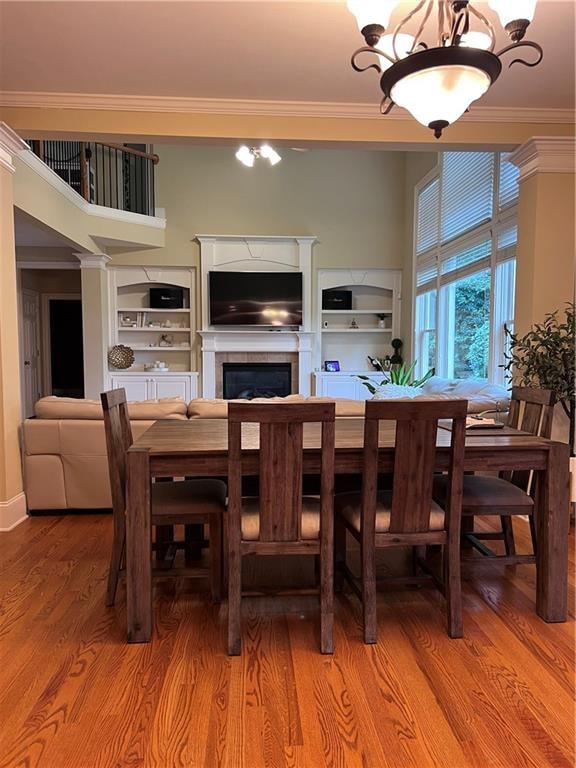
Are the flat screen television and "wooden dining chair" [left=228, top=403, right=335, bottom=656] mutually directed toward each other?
yes

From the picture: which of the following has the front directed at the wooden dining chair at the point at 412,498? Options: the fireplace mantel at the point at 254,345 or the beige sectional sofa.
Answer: the fireplace mantel

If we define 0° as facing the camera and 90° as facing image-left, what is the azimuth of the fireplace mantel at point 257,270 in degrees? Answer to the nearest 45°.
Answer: approximately 0°

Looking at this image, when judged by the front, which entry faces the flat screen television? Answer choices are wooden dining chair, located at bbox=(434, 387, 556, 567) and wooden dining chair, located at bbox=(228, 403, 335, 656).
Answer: wooden dining chair, located at bbox=(228, 403, 335, 656)

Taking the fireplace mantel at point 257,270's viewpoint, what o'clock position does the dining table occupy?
The dining table is roughly at 12 o'clock from the fireplace mantel.

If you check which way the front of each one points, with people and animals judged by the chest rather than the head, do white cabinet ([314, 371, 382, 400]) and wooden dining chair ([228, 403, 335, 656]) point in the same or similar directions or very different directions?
very different directions

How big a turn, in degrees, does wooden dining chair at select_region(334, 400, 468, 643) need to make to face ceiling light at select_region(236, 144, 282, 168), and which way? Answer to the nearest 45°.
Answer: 0° — it already faces it

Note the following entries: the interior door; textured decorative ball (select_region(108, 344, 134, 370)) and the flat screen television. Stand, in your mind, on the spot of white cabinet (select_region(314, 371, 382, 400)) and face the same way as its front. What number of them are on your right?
3

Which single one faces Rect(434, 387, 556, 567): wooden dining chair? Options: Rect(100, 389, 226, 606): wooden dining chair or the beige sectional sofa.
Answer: Rect(100, 389, 226, 606): wooden dining chair

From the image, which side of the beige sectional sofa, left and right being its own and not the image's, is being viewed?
back

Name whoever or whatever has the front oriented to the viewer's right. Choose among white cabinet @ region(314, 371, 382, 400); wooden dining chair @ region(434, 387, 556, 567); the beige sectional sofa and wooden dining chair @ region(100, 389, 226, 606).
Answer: wooden dining chair @ region(100, 389, 226, 606)

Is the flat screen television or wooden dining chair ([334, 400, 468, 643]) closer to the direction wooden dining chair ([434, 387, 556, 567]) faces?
the wooden dining chair

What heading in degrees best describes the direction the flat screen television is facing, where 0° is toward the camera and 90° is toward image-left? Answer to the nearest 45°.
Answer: approximately 0°

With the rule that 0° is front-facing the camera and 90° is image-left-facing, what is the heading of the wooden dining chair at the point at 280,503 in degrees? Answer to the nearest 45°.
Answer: approximately 180°

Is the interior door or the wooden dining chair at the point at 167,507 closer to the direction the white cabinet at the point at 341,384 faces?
the wooden dining chair
